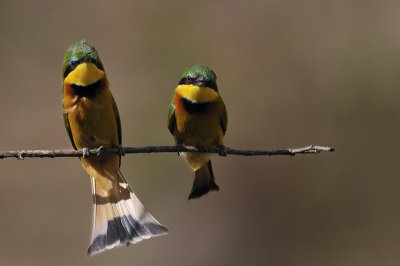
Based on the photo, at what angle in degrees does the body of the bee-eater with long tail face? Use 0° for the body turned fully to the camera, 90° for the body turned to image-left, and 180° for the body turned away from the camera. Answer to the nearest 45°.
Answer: approximately 0°

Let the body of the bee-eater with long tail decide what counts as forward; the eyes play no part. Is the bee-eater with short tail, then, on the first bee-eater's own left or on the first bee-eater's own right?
on the first bee-eater's own left

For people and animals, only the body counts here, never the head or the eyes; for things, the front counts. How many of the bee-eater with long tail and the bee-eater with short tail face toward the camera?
2

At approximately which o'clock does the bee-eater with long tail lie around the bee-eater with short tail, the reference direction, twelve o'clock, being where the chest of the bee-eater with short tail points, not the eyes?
The bee-eater with long tail is roughly at 3 o'clock from the bee-eater with short tail.

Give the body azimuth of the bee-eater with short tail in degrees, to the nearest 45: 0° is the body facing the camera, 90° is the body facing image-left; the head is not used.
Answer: approximately 0°
